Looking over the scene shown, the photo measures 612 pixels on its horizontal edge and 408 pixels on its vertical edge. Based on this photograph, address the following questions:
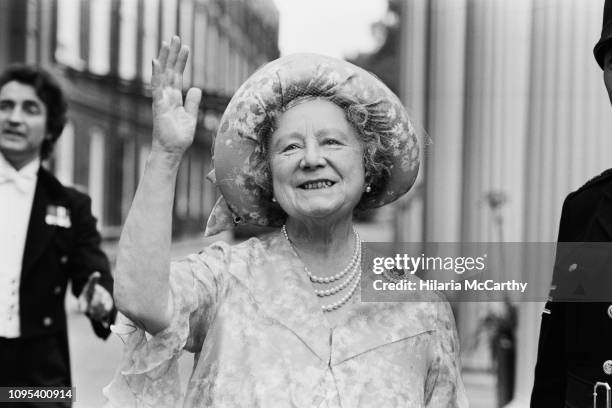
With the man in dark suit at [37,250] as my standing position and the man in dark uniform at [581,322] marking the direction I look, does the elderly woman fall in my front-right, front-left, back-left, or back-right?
front-right

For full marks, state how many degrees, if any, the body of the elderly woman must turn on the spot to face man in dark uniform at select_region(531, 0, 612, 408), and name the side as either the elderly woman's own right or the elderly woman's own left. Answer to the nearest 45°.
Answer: approximately 90° to the elderly woman's own left

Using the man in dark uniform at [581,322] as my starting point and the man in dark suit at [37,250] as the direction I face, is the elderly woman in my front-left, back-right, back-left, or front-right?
front-left

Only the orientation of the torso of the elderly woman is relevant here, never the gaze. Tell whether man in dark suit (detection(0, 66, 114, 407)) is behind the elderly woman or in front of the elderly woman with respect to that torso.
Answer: behind

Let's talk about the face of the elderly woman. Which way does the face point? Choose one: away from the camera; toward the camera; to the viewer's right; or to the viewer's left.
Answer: toward the camera

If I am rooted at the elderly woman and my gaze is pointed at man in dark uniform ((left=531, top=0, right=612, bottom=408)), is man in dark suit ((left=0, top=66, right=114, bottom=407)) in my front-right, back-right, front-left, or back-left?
back-left

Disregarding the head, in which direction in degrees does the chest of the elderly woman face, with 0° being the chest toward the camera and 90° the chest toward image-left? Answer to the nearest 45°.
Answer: approximately 0°
